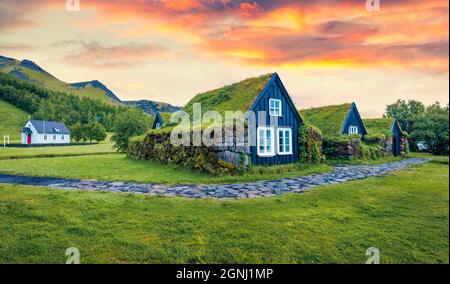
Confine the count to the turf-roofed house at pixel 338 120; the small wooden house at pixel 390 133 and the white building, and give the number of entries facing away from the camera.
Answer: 0

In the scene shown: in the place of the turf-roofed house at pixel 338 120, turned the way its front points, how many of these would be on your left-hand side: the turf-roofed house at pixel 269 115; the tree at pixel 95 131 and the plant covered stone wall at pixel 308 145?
0

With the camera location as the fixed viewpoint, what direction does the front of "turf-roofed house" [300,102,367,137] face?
facing the viewer and to the right of the viewer

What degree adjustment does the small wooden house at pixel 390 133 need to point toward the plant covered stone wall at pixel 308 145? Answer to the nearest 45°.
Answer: approximately 45° to its right

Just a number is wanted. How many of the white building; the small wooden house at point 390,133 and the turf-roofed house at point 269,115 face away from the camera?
0

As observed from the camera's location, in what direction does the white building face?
facing the viewer and to the left of the viewer

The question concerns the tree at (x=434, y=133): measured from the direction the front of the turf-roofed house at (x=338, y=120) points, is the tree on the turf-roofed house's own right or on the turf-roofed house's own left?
on the turf-roofed house's own left

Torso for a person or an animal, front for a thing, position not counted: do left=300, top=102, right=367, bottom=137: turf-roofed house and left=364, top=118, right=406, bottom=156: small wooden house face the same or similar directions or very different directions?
same or similar directions

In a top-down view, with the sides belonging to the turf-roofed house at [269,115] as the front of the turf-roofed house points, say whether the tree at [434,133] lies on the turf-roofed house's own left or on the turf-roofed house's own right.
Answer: on the turf-roofed house's own left

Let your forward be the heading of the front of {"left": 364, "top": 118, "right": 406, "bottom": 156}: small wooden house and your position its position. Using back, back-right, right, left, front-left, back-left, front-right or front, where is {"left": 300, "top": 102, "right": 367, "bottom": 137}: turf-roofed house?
right

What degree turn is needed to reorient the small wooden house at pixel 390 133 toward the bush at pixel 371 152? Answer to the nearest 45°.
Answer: approximately 45° to its right

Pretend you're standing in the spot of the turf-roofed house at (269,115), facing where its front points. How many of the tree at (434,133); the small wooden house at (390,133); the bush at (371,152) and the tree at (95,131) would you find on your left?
3

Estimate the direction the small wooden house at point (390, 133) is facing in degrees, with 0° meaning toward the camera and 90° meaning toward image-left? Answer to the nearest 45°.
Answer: approximately 315°
